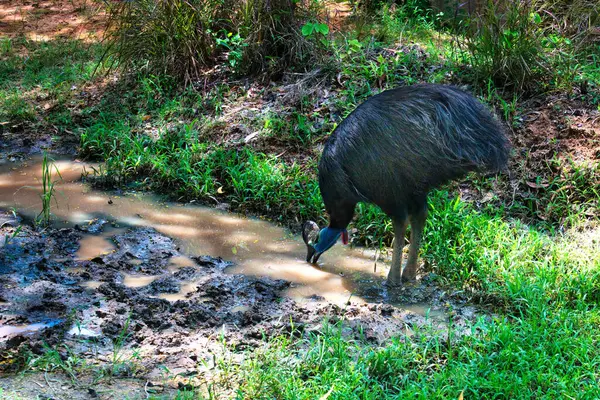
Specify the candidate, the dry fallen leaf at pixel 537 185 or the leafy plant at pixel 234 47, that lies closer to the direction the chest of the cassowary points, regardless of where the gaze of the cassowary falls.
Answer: the leafy plant

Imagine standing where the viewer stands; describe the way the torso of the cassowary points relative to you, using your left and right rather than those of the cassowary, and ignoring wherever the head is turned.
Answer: facing to the left of the viewer
